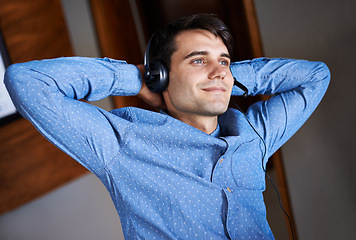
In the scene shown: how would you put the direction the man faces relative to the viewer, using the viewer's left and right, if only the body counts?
facing the viewer and to the right of the viewer

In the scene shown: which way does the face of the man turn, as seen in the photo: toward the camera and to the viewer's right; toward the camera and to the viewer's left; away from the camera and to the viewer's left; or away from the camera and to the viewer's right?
toward the camera and to the viewer's right
